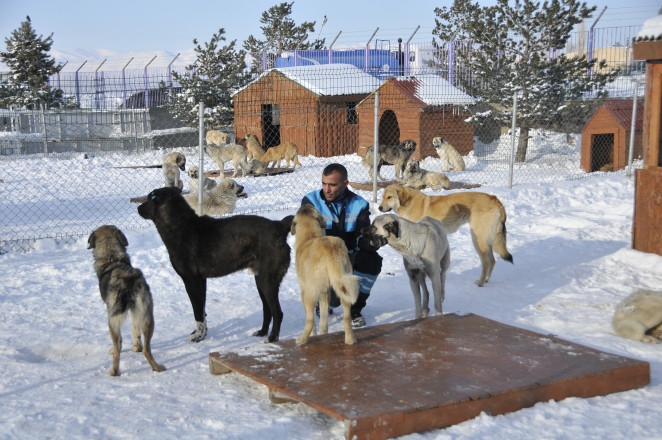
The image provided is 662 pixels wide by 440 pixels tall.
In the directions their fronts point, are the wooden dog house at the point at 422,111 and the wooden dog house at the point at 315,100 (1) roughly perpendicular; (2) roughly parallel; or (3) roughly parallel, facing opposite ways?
roughly parallel

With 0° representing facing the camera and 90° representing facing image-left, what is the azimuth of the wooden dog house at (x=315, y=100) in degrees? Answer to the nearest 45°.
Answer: approximately 45°

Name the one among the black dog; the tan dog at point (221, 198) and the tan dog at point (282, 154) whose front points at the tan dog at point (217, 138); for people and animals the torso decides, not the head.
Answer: the tan dog at point (282, 154)

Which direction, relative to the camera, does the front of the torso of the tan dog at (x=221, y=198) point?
to the viewer's right

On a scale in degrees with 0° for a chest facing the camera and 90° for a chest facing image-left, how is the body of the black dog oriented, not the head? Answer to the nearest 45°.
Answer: approximately 90°

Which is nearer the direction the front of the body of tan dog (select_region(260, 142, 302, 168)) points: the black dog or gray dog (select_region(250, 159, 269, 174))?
the gray dog

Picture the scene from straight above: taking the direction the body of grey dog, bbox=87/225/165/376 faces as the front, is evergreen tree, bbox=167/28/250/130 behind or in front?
in front

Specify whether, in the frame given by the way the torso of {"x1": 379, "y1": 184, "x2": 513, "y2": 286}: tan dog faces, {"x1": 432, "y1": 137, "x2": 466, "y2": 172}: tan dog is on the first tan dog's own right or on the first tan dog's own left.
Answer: on the first tan dog's own right

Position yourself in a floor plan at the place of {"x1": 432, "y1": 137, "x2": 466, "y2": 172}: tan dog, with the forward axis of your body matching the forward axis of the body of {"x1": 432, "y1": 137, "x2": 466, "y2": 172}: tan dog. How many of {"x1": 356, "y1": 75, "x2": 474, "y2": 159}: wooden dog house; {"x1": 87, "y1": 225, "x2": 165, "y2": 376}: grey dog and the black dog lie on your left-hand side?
2

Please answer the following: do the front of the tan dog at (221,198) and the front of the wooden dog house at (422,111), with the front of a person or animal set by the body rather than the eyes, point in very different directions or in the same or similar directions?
very different directions

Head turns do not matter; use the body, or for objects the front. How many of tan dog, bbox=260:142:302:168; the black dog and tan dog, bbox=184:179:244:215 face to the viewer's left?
2

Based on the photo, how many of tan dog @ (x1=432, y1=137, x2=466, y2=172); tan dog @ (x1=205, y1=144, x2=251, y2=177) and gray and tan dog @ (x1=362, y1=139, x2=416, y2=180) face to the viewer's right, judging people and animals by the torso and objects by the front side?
1

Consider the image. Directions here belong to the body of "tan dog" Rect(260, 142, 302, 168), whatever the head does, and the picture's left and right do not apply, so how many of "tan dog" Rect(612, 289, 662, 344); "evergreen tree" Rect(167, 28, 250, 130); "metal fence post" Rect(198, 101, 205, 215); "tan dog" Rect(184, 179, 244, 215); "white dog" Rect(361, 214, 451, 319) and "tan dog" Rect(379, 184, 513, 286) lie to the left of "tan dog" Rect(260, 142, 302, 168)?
5

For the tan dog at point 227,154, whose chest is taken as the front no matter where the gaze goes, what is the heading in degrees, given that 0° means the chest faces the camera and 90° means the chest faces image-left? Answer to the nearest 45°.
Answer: approximately 90°

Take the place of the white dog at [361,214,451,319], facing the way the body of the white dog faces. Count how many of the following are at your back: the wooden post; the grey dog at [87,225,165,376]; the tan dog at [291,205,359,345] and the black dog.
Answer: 1
